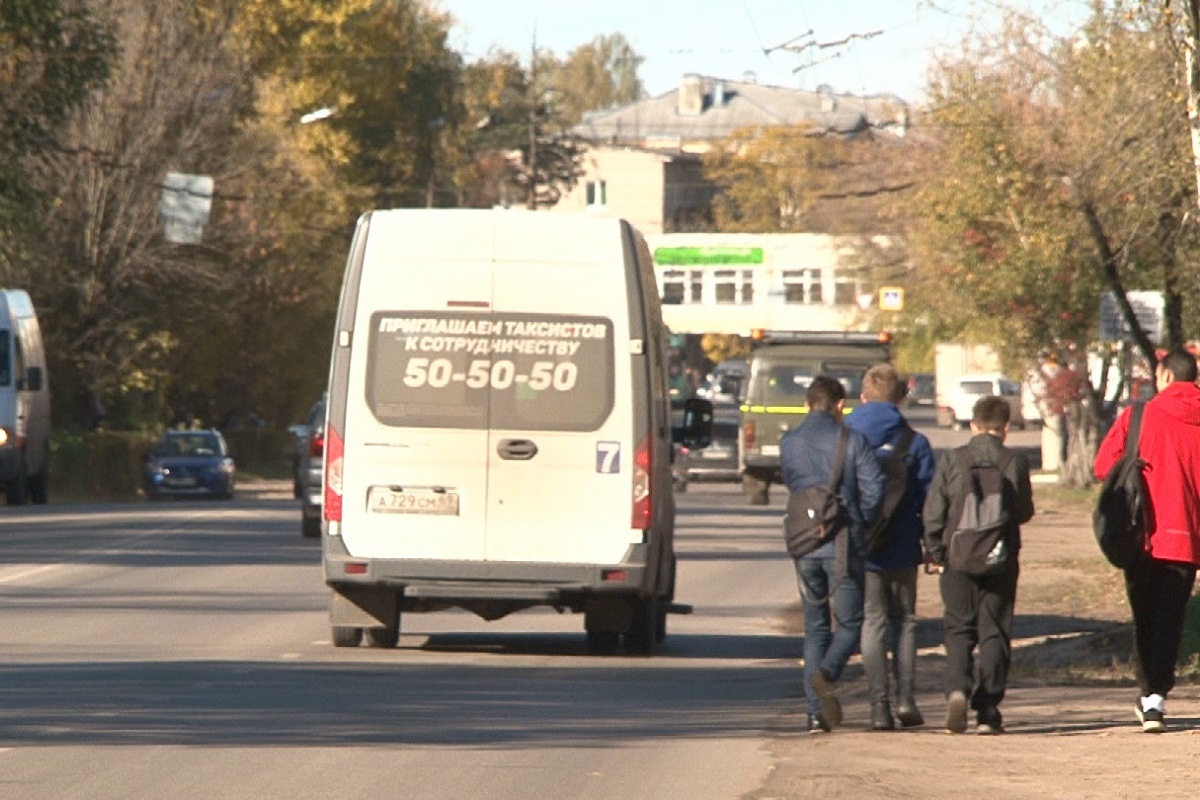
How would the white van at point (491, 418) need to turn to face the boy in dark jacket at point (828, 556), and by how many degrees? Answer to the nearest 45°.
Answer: approximately 135° to its right

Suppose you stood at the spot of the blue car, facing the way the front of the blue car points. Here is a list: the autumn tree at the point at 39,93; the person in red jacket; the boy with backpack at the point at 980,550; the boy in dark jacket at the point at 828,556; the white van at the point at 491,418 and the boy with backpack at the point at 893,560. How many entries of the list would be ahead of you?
6

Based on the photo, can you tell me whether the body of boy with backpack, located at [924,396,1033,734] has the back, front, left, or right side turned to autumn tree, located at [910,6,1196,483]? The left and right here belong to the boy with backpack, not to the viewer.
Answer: front

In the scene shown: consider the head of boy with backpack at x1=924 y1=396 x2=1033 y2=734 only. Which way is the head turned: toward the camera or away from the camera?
away from the camera

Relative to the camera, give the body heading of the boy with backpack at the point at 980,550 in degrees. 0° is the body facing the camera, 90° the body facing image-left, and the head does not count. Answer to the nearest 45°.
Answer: approximately 180°

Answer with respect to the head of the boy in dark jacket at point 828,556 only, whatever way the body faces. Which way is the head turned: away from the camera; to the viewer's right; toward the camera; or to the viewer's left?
away from the camera

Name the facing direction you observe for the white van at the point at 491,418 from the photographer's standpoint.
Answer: facing away from the viewer

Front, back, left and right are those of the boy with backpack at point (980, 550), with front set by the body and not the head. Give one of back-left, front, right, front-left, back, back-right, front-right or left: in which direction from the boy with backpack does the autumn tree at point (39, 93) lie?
front-left
